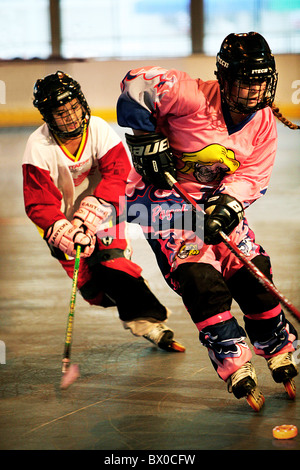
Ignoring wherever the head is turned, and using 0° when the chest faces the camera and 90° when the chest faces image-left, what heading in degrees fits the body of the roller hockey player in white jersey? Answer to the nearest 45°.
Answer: approximately 0°

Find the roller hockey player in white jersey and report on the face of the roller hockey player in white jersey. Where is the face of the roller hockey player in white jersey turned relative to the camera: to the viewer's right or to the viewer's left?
to the viewer's right

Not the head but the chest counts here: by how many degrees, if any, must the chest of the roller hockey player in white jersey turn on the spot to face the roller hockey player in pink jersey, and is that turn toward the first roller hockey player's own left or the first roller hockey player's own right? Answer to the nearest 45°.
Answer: approximately 45° to the first roller hockey player's own left
